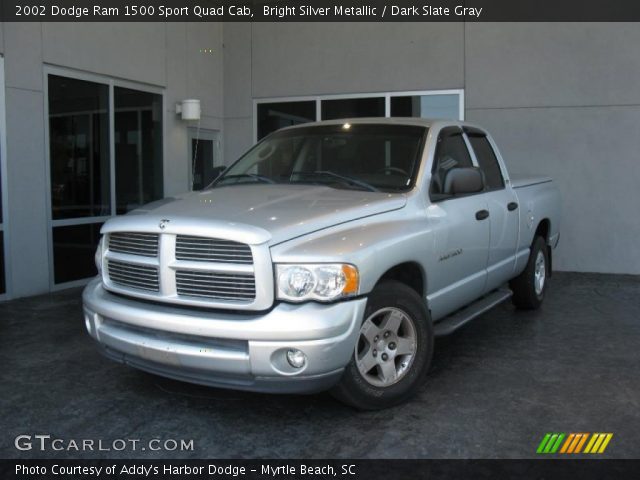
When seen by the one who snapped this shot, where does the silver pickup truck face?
facing the viewer and to the left of the viewer
